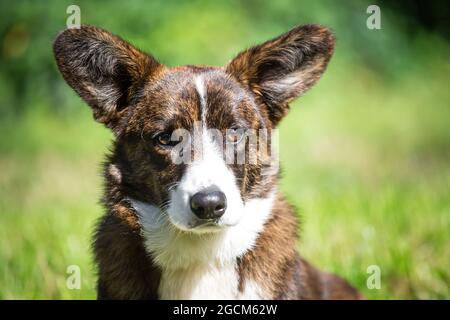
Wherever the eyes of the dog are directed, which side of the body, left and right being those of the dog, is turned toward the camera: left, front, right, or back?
front
